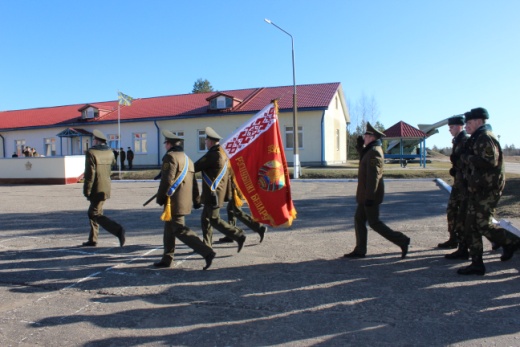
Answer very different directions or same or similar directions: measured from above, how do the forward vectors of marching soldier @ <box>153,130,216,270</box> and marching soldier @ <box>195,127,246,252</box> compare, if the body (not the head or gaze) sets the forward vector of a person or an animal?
same or similar directions

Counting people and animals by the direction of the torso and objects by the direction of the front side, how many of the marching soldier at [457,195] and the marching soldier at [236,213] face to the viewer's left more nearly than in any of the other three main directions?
2

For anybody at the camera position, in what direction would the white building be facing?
facing the viewer and to the left of the viewer

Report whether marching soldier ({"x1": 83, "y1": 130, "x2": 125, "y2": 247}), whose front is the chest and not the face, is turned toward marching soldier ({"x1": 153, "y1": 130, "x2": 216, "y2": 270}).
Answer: no

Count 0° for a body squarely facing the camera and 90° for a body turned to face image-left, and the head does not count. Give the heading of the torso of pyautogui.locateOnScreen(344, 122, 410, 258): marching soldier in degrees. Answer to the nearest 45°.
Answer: approximately 90°

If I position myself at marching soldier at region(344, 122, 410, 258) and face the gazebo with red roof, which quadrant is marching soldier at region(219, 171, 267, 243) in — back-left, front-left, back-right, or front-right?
front-left

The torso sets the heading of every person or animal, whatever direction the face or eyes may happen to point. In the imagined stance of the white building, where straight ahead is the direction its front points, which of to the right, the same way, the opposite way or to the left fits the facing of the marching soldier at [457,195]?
to the right

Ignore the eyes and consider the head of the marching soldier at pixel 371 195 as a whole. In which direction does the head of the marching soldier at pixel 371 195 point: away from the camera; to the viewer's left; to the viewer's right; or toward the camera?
to the viewer's left

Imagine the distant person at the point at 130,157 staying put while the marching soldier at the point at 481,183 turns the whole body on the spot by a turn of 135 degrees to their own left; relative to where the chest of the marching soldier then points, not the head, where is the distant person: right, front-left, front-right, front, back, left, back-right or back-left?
back

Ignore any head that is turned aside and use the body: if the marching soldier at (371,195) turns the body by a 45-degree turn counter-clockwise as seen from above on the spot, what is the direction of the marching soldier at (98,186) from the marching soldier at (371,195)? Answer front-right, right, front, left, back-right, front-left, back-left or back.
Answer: front-right

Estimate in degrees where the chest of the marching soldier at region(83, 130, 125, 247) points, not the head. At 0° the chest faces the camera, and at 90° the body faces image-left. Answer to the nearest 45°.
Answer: approximately 135°

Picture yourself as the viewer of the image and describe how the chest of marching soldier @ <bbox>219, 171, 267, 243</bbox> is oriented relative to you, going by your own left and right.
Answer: facing to the left of the viewer

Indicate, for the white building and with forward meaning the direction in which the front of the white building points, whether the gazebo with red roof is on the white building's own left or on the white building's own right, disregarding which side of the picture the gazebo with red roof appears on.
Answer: on the white building's own left
